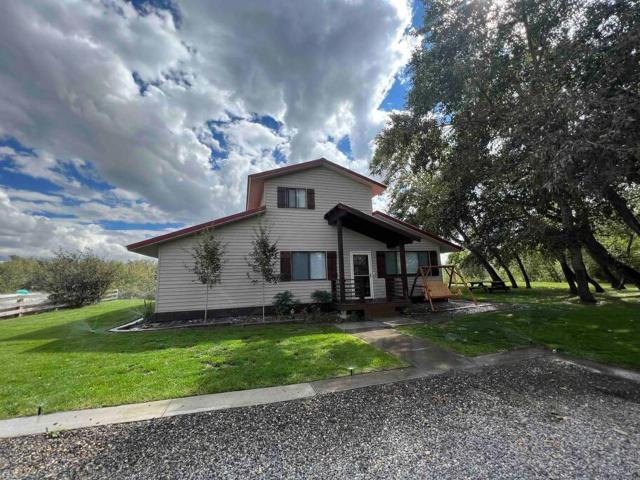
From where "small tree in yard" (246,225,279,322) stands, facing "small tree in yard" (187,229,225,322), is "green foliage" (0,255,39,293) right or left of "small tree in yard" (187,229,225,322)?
right

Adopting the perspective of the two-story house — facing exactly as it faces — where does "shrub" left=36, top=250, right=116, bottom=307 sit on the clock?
The shrub is roughly at 4 o'clock from the two-story house.

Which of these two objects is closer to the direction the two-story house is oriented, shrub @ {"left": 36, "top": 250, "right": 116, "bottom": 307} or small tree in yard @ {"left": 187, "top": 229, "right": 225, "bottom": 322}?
the small tree in yard

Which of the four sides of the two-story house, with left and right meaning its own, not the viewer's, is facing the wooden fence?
right

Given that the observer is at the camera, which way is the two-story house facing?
facing the viewer

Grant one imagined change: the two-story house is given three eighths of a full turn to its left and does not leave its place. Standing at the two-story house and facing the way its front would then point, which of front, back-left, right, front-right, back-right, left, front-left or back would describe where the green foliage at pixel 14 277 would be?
left
